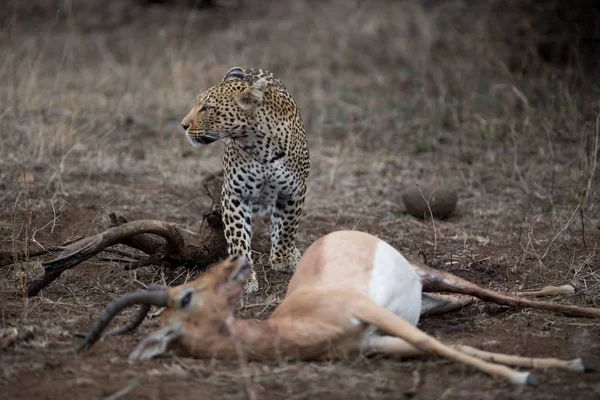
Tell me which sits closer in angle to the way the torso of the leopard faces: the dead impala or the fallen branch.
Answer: the dead impala

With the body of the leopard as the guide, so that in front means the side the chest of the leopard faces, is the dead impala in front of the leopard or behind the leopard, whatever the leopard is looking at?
in front

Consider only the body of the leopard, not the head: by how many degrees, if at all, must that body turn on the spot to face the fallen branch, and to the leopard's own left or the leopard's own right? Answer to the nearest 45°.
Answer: approximately 45° to the leopard's own right

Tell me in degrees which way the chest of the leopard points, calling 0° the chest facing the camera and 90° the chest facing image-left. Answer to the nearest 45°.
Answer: approximately 0°
